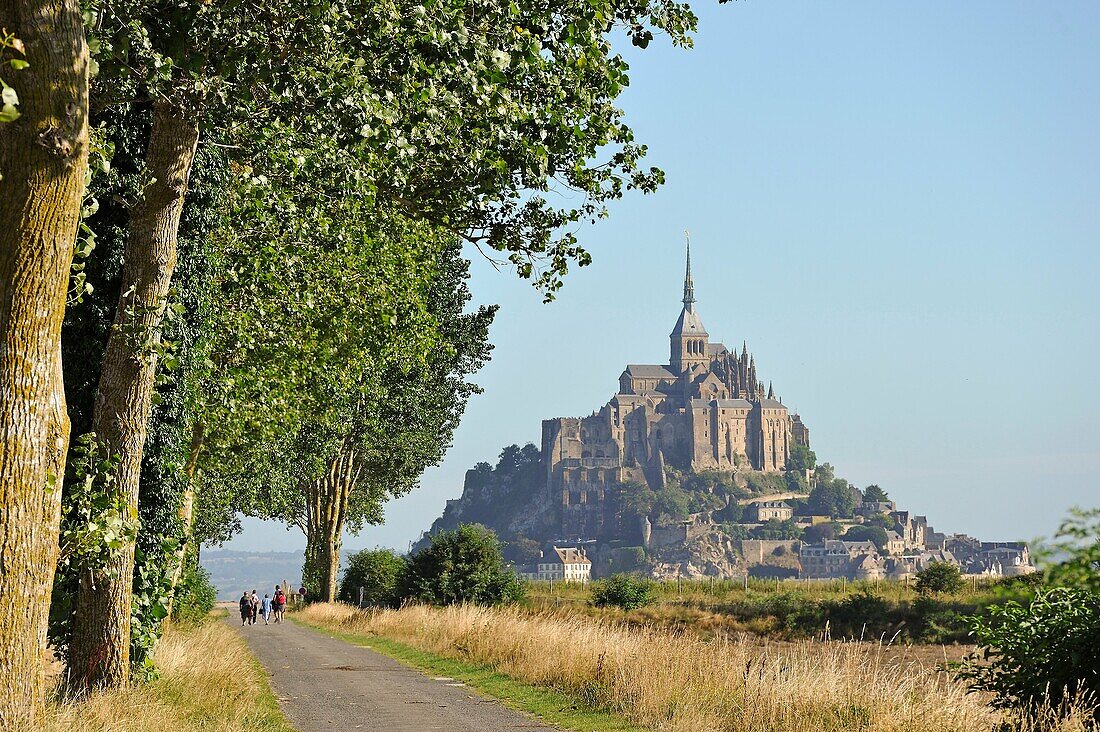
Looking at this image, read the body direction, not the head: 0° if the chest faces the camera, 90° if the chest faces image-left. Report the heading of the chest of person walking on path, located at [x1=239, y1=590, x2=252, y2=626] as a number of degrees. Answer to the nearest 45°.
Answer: approximately 180°

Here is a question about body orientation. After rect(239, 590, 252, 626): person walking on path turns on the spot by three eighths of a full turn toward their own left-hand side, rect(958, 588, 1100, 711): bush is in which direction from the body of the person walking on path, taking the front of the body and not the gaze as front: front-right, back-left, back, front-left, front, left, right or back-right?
front-left

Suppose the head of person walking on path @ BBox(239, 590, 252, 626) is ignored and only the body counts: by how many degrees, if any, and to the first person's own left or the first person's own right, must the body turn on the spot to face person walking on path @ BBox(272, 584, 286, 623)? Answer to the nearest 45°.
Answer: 0° — they already face them
